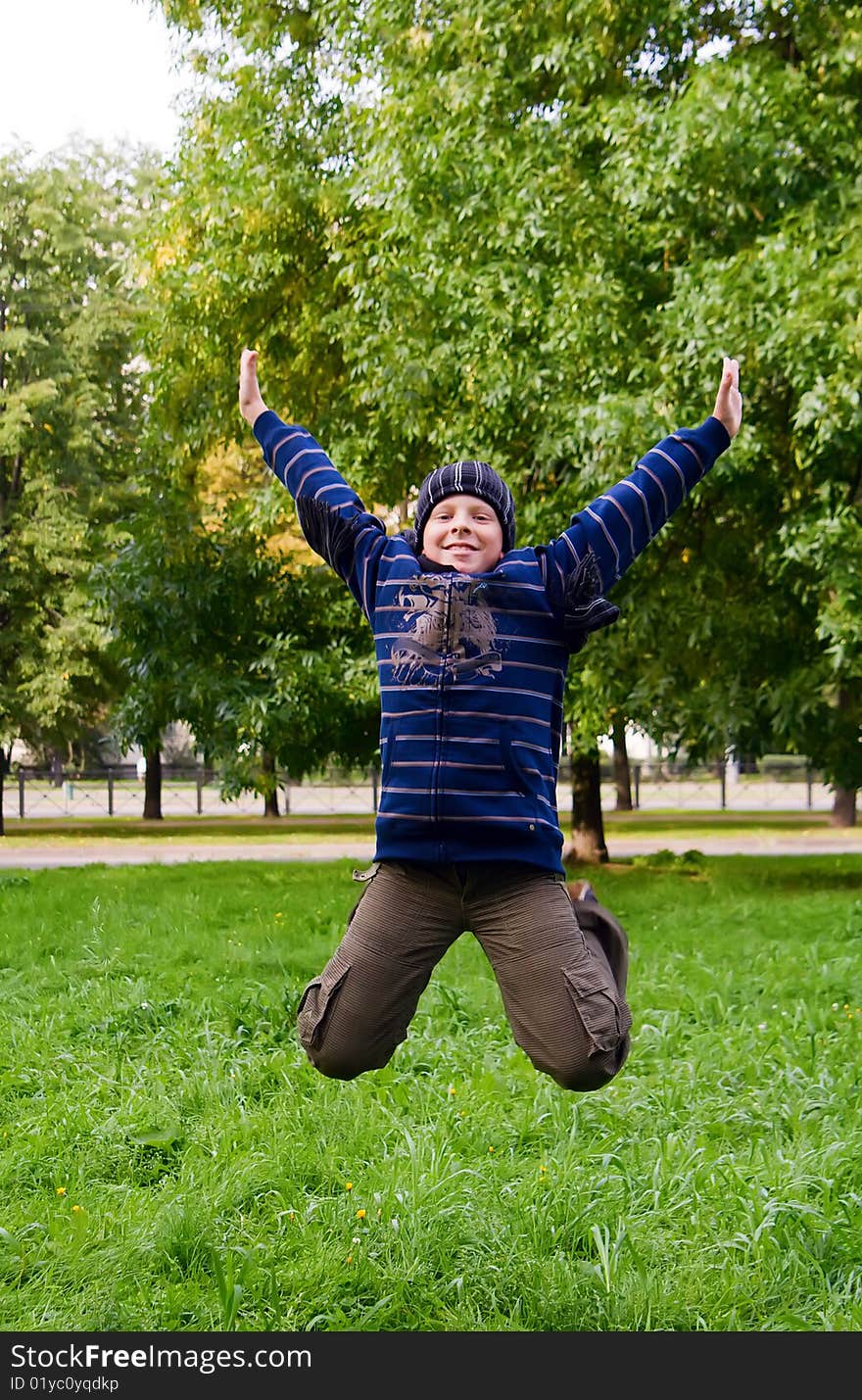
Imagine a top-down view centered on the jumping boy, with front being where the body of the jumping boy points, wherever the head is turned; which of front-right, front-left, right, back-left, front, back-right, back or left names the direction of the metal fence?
back

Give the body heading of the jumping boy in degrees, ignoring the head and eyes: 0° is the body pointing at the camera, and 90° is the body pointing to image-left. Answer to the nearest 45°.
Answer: approximately 0°

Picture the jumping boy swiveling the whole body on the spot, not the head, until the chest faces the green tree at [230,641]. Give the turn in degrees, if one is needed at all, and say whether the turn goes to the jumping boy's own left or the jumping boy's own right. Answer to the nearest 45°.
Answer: approximately 180°

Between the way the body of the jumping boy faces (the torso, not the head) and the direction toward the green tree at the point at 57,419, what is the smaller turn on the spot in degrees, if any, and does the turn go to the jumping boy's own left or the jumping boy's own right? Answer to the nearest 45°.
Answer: approximately 180°
